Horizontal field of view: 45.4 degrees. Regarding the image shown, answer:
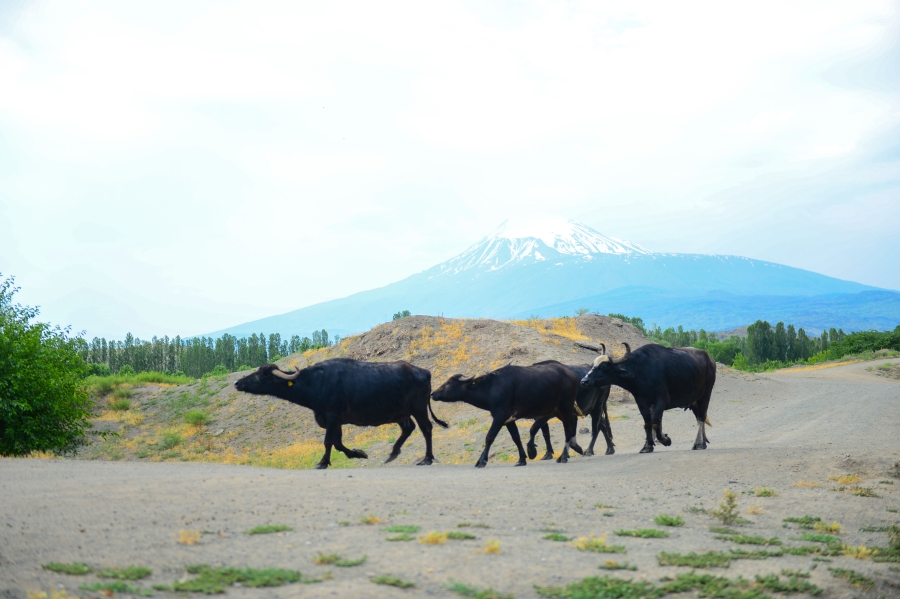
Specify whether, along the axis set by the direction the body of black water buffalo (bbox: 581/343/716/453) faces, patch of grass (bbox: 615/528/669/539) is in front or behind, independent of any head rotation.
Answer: in front

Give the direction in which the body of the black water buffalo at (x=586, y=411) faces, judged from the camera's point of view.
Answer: to the viewer's left

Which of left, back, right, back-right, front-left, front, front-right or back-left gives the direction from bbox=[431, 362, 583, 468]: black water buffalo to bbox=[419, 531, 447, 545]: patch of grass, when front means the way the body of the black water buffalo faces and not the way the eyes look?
left

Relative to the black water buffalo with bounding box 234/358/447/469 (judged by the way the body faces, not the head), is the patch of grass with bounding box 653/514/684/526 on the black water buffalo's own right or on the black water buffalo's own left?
on the black water buffalo's own left

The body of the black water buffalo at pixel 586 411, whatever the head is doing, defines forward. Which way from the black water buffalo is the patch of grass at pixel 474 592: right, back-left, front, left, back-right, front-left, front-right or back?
left

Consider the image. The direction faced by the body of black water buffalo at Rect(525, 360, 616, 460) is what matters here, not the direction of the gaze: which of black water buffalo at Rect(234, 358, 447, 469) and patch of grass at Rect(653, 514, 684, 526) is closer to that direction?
the black water buffalo

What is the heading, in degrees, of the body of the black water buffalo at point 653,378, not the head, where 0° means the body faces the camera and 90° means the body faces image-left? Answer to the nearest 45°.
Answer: approximately 45°

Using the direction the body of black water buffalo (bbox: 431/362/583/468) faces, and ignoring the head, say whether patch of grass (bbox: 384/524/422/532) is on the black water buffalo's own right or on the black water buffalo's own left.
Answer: on the black water buffalo's own left

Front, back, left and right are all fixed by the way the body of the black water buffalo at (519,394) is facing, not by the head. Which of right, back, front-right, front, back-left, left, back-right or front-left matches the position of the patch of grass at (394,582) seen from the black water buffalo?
left

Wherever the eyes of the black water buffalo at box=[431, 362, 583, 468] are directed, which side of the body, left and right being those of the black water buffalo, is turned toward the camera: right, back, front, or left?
left

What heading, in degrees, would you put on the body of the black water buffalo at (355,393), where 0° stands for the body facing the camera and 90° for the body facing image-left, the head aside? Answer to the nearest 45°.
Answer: approximately 90°

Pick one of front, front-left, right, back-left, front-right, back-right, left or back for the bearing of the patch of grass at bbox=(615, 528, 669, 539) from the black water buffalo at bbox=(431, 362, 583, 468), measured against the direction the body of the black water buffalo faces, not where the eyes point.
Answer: left

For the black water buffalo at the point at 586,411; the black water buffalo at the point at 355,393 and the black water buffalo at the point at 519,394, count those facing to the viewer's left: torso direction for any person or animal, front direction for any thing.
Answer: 3

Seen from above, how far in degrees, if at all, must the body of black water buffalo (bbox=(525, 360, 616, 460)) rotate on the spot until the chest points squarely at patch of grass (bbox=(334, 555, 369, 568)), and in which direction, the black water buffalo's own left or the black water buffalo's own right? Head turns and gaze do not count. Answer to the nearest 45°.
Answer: approximately 90° to the black water buffalo's own left
